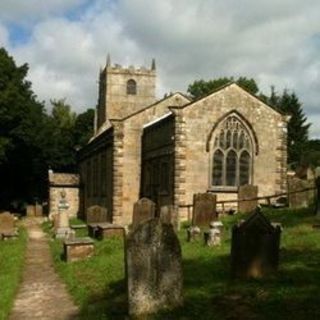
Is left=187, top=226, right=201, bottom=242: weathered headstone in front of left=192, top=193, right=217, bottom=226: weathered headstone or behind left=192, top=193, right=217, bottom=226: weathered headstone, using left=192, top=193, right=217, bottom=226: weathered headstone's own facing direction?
in front

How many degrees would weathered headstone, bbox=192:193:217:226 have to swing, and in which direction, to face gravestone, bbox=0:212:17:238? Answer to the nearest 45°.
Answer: approximately 135° to its right

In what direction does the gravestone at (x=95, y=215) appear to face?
toward the camera

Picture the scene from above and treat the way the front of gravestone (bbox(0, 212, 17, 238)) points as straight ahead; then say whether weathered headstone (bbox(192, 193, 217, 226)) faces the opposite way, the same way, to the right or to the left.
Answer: the same way

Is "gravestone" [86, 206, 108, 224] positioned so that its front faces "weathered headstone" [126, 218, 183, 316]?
yes

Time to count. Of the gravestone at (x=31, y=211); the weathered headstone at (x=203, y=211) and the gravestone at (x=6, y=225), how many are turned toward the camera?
3

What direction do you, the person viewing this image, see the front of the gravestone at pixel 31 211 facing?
facing the viewer

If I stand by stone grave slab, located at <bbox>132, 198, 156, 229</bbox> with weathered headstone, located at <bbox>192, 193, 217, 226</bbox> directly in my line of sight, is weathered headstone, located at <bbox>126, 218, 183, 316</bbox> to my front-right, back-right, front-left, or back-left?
front-right

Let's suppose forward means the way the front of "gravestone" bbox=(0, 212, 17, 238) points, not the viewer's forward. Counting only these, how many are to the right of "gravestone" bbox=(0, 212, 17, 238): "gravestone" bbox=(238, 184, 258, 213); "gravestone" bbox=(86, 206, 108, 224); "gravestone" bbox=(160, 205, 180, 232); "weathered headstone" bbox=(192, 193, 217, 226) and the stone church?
0

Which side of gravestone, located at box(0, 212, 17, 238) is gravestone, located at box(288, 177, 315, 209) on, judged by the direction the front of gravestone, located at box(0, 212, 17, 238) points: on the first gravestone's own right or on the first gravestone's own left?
on the first gravestone's own left

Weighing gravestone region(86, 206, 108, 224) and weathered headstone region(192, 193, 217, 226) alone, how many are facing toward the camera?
2

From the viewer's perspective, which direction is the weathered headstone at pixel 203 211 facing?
toward the camera

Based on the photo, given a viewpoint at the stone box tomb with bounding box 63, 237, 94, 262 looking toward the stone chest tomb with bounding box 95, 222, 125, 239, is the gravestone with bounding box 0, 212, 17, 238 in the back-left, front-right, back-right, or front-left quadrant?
front-left

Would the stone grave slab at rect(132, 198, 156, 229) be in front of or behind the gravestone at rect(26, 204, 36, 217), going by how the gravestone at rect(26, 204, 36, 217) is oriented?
in front

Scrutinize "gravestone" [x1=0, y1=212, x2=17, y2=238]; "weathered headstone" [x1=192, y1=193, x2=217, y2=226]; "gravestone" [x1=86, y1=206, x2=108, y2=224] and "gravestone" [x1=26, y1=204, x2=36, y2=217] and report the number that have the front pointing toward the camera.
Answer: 4

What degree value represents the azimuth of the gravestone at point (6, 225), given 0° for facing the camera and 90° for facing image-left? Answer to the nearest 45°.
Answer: approximately 0°

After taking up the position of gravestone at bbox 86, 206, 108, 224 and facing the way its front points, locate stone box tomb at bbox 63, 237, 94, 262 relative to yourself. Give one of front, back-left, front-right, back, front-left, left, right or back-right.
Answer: front
